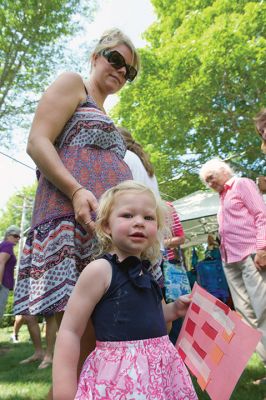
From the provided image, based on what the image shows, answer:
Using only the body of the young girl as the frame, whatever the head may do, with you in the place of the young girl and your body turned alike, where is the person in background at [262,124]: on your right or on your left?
on your left

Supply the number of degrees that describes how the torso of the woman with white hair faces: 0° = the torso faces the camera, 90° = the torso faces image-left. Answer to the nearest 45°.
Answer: approximately 45°

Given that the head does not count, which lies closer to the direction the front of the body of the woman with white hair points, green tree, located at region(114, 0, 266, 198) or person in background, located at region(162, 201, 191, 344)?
the person in background

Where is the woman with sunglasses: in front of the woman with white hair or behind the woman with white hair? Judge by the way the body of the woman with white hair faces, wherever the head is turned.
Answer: in front

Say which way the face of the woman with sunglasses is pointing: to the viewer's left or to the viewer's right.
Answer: to the viewer's right

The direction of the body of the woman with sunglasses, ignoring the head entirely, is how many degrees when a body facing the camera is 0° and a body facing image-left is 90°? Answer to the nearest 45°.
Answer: approximately 315°

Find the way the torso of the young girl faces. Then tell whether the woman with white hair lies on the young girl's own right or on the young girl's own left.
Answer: on the young girl's own left

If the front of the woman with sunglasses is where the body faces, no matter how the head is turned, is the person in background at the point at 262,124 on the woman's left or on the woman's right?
on the woman's left
